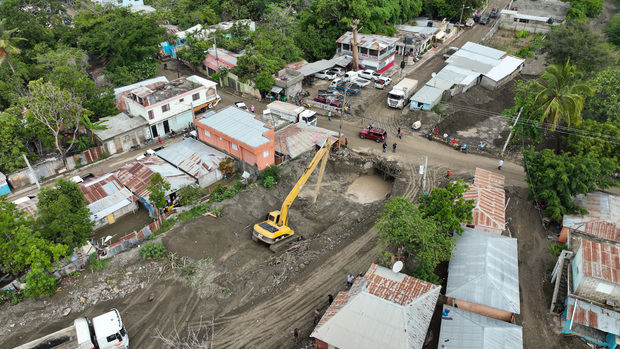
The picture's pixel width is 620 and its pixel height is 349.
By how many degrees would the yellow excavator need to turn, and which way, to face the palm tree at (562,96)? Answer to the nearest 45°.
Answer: approximately 45° to its right

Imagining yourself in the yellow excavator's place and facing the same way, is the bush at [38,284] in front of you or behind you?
behind

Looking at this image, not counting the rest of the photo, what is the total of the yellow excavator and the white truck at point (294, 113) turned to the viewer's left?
0

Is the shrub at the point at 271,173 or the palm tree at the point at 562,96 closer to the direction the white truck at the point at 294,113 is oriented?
the palm tree

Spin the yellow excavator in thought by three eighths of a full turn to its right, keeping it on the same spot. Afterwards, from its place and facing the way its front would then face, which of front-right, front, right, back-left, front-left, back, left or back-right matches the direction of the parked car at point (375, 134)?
back-left

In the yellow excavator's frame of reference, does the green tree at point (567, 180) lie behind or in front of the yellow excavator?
in front

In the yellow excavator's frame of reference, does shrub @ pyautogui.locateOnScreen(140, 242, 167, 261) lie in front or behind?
behind

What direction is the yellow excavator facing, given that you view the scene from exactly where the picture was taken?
facing away from the viewer and to the right of the viewer

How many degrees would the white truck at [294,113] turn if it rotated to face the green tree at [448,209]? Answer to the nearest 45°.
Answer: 0° — it already faces it

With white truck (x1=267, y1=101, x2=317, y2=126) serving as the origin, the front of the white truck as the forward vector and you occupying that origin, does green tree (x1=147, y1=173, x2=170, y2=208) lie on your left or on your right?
on your right

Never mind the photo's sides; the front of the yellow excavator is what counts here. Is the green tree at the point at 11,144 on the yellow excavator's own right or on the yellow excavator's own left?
on the yellow excavator's own left

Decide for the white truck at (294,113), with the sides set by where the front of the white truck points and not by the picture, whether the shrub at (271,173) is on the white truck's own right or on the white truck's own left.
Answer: on the white truck's own right

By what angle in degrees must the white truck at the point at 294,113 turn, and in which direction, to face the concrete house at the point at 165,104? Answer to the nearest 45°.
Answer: approximately 135° to its right

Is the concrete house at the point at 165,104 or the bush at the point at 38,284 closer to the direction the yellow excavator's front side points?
the concrete house

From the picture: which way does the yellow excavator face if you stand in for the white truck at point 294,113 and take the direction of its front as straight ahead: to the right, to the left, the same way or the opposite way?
to the left

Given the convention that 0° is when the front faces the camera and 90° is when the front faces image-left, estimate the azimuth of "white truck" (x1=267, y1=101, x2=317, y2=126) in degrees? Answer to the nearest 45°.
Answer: approximately 315°

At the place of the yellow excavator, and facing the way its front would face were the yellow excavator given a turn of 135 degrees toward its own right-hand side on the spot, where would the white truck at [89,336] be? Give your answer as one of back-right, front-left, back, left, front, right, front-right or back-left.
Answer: front-right
